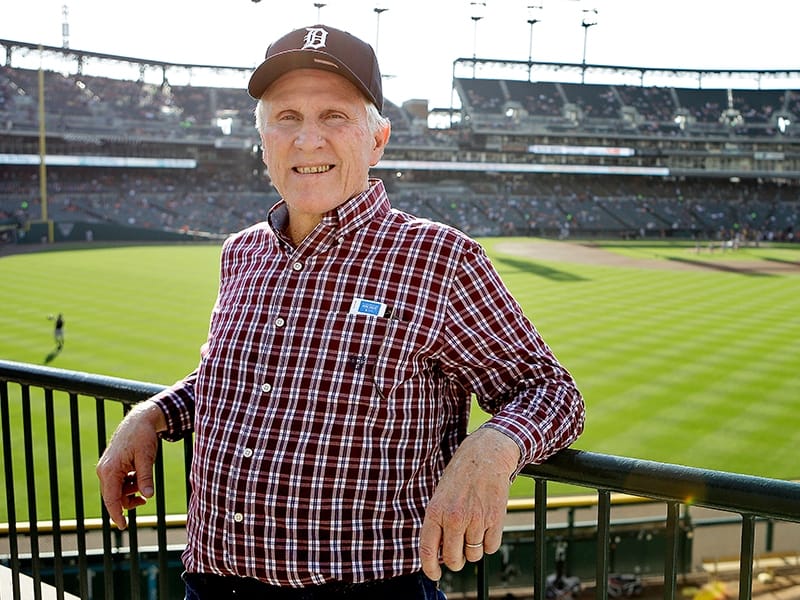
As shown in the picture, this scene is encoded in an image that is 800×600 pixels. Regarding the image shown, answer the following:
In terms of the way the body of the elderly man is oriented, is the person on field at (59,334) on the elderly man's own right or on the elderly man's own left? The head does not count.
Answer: on the elderly man's own right

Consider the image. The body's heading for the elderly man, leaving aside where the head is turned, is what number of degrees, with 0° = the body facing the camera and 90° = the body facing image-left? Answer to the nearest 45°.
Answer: approximately 45°
